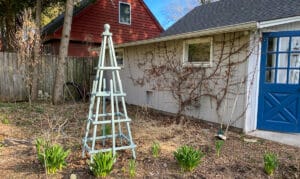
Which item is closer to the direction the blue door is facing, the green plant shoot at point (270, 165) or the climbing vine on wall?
the green plant shoot

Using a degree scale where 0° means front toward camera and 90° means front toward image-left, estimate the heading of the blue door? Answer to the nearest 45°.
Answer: approximately 0°

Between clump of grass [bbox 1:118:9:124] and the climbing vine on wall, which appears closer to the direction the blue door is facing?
the clump of grass

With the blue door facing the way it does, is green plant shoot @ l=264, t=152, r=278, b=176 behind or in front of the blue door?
in front

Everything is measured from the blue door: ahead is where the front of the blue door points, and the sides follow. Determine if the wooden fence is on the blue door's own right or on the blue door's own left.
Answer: on the blue door's own right

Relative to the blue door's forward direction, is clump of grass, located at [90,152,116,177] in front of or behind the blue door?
in front

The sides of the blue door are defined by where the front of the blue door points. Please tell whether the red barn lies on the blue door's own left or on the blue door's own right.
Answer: on the blue door's own right

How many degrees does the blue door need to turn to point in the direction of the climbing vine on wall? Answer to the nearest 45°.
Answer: approximately 90° to its right

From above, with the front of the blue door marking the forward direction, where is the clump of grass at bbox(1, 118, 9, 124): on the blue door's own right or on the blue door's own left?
on the blue door's own right

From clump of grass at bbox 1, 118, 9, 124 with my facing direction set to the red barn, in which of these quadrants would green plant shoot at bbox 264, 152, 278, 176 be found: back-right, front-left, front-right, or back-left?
back-right
